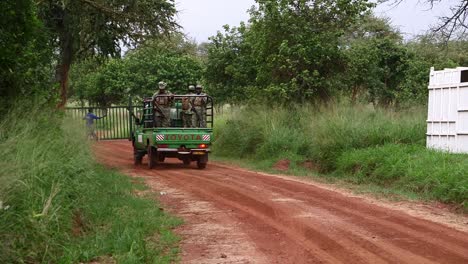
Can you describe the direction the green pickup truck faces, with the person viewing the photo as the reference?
facing away from the viewer

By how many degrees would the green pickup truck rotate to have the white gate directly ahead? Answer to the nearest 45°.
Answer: approximately 135° to its right

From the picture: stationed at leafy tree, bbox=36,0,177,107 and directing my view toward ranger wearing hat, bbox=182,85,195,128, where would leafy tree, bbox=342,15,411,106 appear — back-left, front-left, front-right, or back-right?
front-left

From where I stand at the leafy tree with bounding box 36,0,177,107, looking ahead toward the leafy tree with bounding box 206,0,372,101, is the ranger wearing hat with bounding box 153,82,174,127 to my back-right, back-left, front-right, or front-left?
front-right

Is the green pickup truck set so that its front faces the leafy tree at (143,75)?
yes
